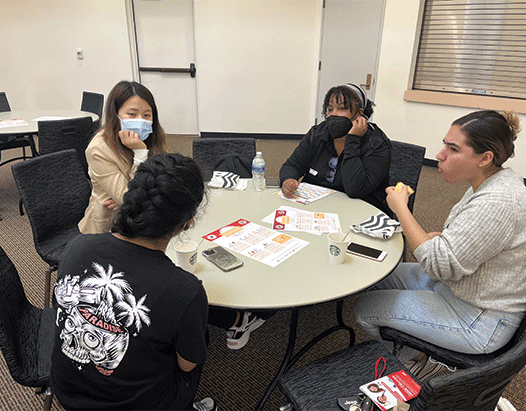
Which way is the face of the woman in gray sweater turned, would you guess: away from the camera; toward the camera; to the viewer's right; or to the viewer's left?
to the viewer's left

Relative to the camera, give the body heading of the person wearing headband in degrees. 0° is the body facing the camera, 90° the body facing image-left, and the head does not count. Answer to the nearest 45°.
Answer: approximately 45°

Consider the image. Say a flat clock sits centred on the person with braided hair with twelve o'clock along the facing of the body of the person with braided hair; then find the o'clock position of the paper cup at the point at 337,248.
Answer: The paper cup is roughly at 1 o'clock from the person with braided hair.

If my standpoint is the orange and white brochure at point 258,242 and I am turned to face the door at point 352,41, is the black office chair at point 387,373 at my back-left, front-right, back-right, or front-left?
back-right

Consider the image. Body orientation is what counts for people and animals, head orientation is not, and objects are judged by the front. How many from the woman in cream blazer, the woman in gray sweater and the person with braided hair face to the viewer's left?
1

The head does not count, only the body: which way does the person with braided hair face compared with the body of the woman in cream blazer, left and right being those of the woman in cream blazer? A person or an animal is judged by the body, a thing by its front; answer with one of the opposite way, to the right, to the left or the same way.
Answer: to the left

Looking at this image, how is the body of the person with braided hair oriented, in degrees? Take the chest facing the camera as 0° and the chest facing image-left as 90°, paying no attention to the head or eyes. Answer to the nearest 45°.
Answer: approximately 225°

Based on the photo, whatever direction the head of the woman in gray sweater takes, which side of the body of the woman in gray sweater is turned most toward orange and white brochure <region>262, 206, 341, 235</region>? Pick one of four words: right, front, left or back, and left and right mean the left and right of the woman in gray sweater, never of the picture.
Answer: front

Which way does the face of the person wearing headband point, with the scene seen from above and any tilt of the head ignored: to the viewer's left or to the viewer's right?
to the viewer's left

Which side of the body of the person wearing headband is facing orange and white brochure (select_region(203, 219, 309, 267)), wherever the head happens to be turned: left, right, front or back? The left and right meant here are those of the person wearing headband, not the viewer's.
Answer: front

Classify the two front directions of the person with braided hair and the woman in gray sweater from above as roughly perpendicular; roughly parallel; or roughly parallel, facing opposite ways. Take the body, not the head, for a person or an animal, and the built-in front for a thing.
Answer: roughly perpendicular

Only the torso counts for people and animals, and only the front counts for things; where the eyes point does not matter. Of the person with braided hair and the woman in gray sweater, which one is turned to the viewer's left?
the woman in gray sweater

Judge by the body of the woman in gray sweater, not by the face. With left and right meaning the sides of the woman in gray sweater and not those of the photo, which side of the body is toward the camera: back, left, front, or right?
left

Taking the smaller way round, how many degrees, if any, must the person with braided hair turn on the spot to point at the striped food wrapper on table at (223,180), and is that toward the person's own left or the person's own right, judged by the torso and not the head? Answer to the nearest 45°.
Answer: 0° — they already face it
